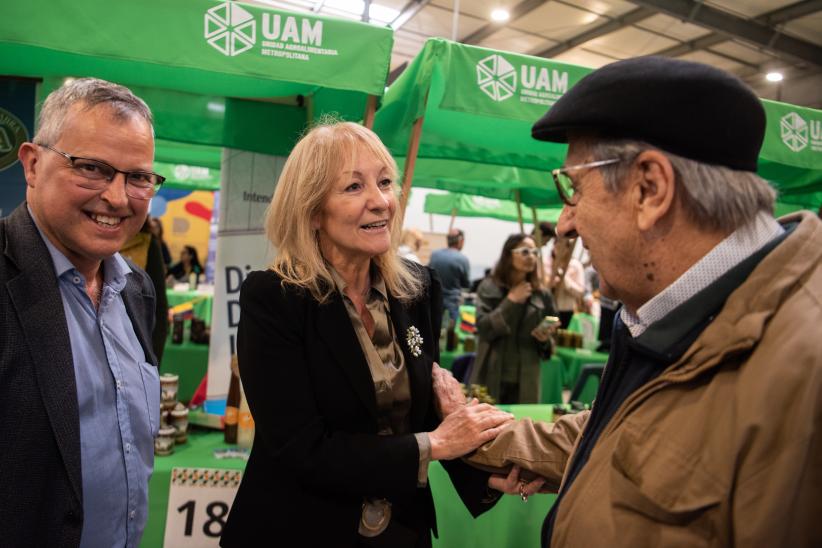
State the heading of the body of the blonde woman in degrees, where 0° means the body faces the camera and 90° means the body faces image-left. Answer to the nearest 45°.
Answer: approximately 315°

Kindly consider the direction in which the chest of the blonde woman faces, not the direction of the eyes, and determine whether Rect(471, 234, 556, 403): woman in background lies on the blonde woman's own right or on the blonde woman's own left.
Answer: on the blonde woman's own left

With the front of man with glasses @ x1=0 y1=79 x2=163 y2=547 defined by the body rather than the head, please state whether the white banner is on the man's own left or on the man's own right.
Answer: on the man's own left

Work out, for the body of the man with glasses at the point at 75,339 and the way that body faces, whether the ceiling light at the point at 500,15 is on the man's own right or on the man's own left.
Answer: on the man's own left

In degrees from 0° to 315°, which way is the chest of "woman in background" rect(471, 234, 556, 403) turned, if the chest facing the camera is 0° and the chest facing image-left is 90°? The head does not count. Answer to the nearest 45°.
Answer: approximately 315°

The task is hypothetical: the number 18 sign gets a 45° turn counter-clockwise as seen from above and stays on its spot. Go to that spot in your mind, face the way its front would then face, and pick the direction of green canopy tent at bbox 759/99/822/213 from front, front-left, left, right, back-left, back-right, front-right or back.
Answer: front-left

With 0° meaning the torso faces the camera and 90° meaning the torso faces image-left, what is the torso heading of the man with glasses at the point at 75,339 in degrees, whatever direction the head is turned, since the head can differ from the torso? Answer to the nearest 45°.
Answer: approximately 315°

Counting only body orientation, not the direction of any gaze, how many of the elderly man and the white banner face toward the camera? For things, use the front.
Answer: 1

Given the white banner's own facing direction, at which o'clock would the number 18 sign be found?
The number 18 sign is roughly at 12 o'clock from the white banner.

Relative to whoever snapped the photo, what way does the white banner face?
facing the viewer

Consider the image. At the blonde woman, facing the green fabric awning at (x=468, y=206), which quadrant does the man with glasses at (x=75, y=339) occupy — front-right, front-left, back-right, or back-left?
back-left

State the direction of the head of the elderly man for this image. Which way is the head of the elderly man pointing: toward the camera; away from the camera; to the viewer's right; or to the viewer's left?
to the viewer's left

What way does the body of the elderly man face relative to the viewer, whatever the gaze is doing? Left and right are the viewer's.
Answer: facing to the left of the viewer
